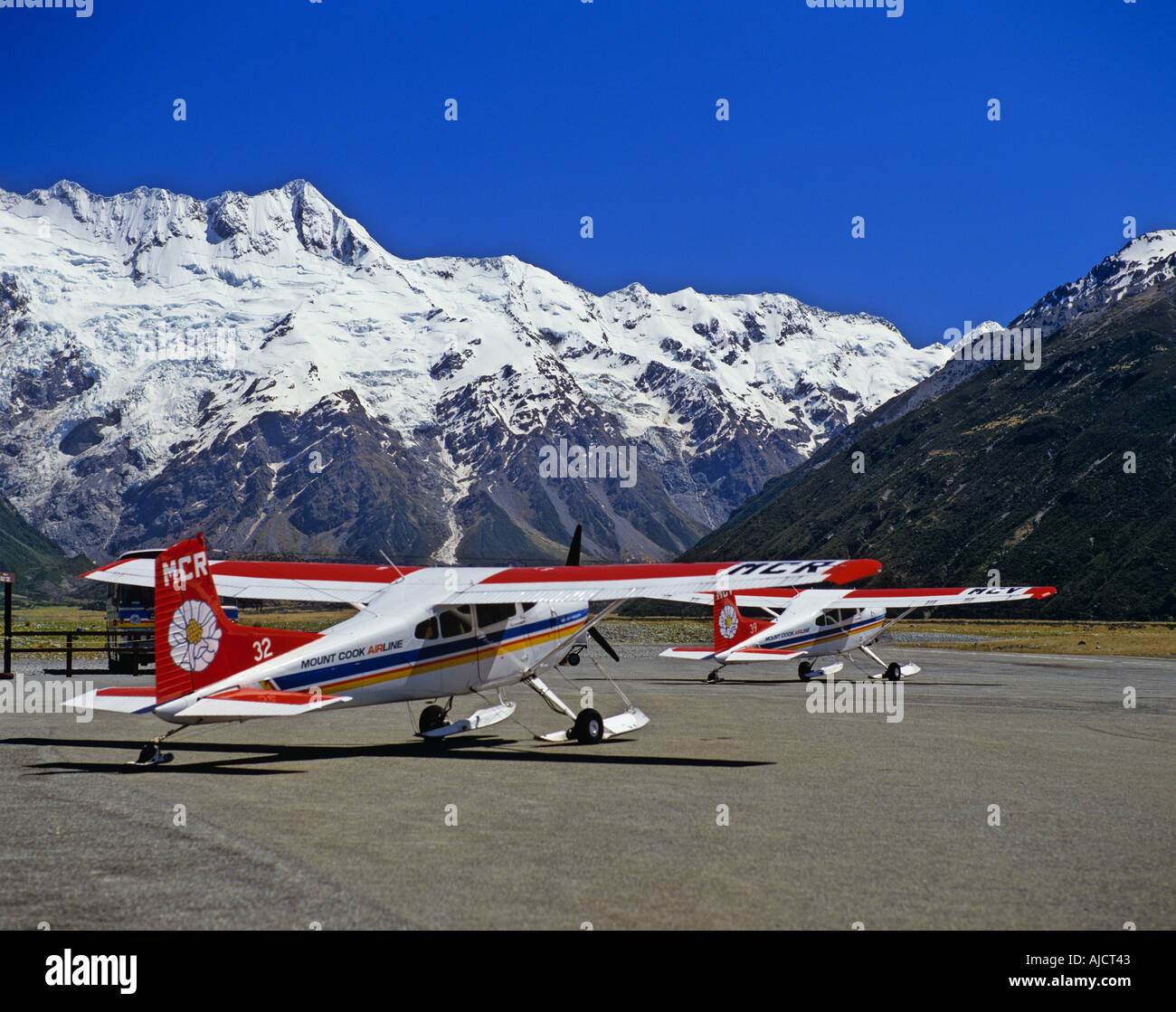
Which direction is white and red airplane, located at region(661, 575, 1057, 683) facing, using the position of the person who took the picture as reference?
facing away from the viewer and to the right of the viewer

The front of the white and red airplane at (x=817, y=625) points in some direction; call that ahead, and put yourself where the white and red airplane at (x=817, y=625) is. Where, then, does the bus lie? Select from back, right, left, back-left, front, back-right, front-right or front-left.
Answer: back-left

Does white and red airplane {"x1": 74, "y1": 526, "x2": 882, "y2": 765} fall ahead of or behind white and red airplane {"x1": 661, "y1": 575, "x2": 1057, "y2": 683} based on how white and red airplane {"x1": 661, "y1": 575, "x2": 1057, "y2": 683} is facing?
behind

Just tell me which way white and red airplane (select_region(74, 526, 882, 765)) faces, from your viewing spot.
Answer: facing away from the viewer and to the right of the viewer

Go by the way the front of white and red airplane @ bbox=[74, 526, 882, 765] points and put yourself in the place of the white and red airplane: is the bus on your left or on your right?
on your left
